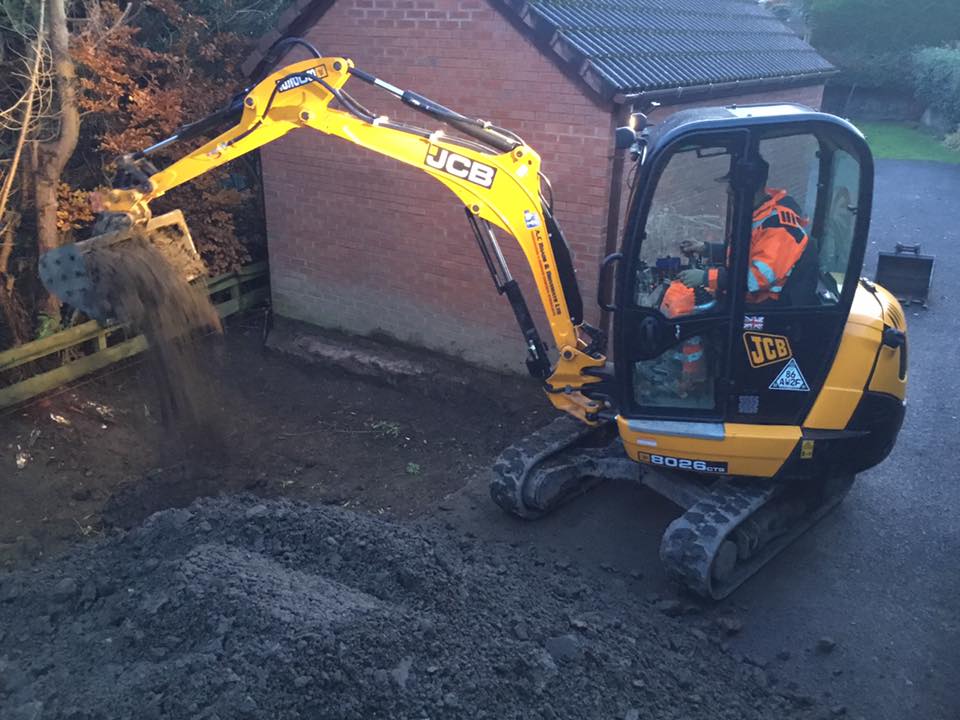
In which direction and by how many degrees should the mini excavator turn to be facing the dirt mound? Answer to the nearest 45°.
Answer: approximately 45° to its left

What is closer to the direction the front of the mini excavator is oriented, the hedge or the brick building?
the brick building

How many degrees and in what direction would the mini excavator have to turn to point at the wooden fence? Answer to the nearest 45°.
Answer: approximately 45° to its right

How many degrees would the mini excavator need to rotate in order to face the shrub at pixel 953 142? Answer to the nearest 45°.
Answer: approximately 135° to its right

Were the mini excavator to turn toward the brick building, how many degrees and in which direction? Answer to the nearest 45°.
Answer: approximately 90° to its right

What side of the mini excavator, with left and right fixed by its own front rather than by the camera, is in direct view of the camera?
left

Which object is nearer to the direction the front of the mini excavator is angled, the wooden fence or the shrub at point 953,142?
the wooden fence

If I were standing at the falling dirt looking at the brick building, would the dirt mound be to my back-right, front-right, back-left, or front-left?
back-right

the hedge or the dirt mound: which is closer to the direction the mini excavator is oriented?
the dirt mound

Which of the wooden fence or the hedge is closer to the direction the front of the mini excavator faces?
the wooden fence

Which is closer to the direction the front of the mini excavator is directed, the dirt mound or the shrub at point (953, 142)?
the dirt mound

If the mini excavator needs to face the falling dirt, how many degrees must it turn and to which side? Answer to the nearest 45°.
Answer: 0° — it already faces it

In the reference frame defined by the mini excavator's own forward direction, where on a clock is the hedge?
The hedge is roughly at 4 o'clock from the mini excavator.
